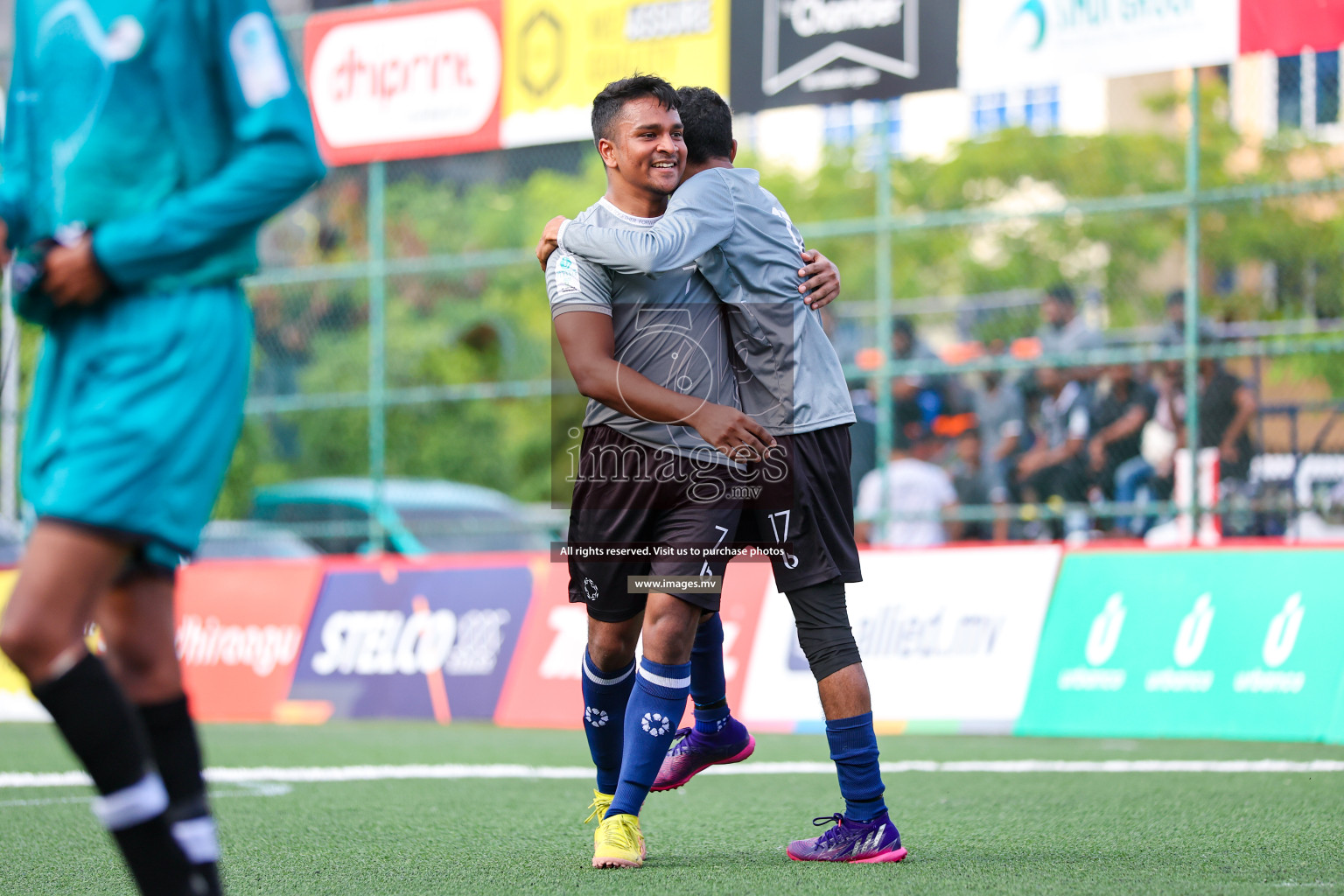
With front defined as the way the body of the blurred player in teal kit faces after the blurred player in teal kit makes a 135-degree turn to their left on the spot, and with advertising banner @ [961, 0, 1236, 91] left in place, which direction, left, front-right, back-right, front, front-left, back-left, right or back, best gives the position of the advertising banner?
front-left

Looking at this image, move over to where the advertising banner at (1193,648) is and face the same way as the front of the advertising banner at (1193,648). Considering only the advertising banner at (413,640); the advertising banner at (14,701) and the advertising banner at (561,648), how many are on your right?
3

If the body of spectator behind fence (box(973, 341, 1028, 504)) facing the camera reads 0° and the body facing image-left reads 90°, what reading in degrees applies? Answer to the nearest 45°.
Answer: approximately 45°

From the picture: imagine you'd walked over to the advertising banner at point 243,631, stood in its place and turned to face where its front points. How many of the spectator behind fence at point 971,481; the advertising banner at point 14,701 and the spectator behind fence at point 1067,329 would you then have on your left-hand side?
2

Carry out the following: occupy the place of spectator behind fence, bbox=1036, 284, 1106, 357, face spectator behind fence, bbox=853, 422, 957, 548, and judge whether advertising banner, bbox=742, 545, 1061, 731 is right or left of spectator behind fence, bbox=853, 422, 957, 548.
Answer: left

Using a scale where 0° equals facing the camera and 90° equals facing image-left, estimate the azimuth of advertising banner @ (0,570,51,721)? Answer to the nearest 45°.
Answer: approximately 0°

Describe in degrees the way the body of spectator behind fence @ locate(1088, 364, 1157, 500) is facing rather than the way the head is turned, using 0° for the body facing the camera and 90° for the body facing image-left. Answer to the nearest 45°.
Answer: approximately 45°

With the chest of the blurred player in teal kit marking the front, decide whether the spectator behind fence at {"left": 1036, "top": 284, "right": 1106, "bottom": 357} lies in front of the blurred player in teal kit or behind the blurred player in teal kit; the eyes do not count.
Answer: behind

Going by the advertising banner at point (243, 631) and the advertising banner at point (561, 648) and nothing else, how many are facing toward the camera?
2

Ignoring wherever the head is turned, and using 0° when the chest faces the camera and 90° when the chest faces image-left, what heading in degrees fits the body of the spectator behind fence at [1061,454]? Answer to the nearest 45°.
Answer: approximately 45°
